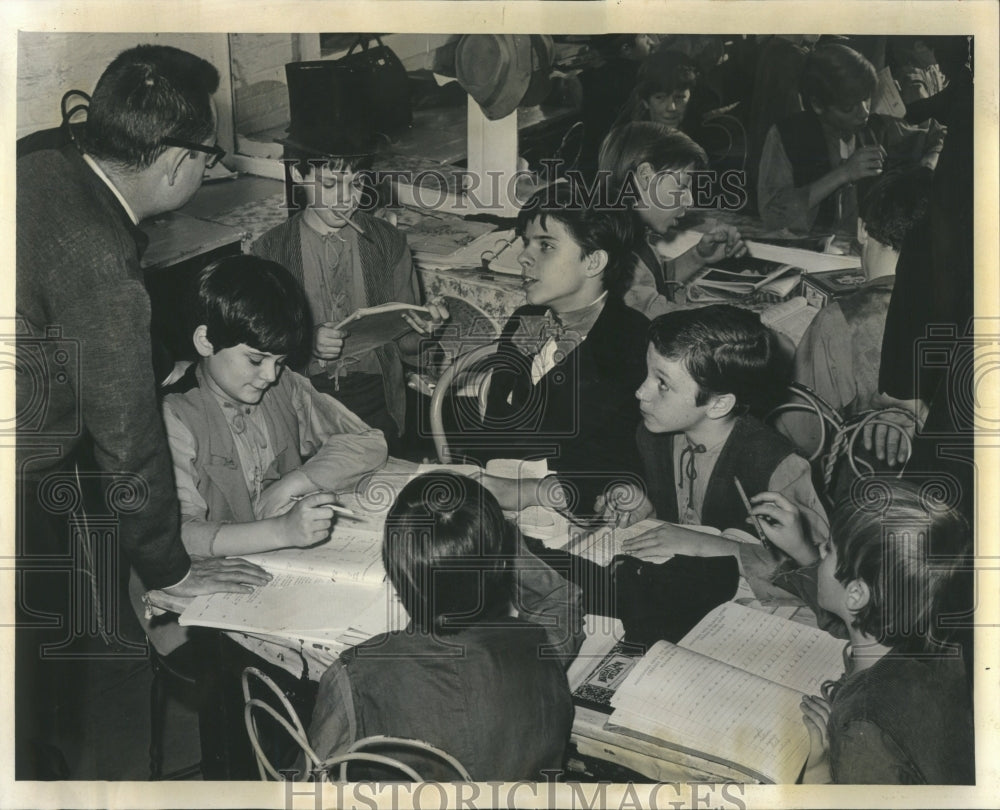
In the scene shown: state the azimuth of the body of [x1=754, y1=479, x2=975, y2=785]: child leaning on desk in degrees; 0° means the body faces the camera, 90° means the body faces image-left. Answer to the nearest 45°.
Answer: approximately 135°

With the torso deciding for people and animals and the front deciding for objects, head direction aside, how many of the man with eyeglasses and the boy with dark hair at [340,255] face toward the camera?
1

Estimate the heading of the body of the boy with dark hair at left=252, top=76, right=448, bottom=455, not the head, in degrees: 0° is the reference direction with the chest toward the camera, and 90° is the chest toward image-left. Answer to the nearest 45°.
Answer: approximately 0°

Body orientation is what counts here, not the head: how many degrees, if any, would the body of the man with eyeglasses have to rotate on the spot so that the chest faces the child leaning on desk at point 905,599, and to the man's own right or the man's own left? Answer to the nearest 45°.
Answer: approximately 45° to the man's own right

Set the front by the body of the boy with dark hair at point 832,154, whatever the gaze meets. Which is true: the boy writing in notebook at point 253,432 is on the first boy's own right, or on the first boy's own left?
on the first boy's own right

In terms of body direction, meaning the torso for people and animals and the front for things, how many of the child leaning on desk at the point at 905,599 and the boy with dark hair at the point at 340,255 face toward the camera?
1

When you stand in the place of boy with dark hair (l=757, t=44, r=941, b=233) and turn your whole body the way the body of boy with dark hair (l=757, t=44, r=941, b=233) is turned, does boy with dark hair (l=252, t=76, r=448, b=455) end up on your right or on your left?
on your right
